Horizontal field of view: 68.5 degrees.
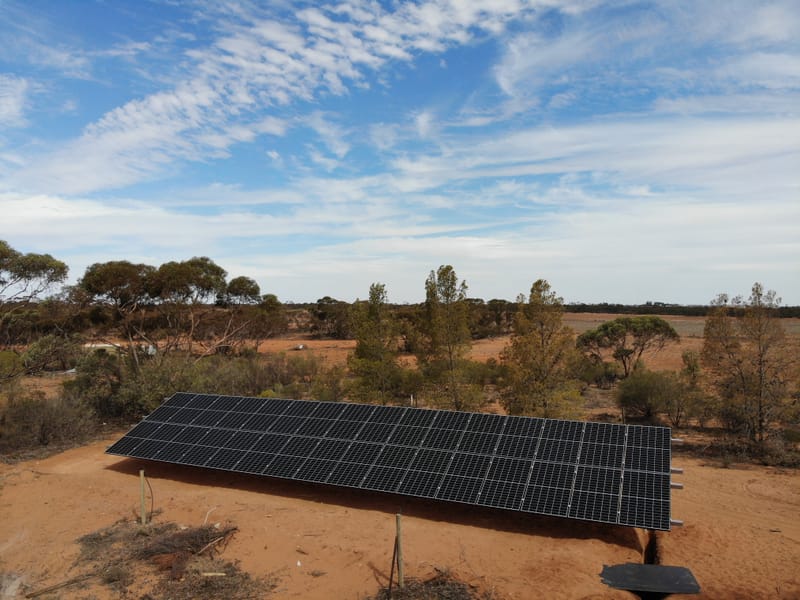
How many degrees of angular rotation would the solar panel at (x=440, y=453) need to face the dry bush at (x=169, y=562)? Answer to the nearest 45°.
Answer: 0° — it already faces it

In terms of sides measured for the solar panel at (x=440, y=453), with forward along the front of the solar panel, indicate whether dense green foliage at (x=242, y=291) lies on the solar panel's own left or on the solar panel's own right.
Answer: on the solar panel's own right

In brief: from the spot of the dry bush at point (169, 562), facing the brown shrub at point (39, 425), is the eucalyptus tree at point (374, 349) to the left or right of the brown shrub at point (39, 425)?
right

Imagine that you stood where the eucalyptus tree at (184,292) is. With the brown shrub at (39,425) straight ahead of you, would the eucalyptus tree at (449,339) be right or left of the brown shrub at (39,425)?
left

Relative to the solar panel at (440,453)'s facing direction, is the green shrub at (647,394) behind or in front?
behind

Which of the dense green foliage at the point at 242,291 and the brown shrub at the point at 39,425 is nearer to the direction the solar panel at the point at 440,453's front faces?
the brown shrub

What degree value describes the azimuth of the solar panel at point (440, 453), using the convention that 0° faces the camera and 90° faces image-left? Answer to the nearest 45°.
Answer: approximately 45°

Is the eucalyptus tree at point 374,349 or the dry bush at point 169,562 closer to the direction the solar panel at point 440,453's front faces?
the dry bush

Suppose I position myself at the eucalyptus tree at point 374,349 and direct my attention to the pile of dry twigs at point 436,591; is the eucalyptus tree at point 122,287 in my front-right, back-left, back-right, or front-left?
back-right

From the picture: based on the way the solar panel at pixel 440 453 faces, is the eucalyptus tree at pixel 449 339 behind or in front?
behind

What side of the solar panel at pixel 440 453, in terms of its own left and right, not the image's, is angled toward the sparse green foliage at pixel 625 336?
back

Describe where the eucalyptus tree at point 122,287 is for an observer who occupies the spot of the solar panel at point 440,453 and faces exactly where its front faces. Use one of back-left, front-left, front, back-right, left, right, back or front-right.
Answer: right
